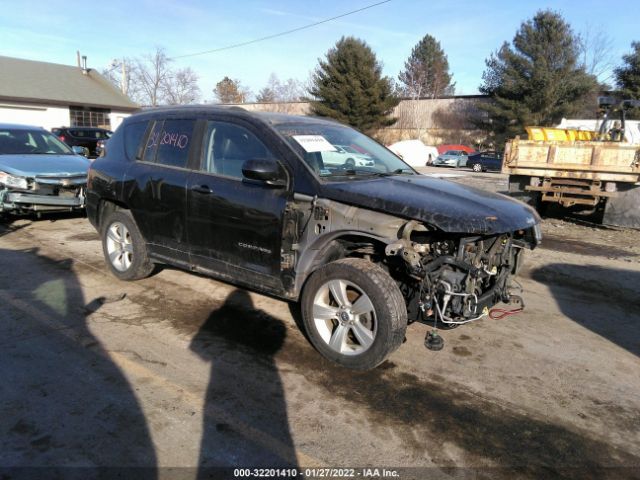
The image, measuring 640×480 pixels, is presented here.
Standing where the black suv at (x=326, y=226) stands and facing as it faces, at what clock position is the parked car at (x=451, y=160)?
The parked car is roughly at 8 o'clock from the black suv.

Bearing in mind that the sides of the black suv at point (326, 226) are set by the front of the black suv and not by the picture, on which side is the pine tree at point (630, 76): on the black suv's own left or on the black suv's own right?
on the black suv's own left

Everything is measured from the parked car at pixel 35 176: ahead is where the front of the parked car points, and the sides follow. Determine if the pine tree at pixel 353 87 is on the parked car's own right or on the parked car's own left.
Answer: on the parked car's own left

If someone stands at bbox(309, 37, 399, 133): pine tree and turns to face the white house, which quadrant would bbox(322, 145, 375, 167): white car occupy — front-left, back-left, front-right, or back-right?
front-left

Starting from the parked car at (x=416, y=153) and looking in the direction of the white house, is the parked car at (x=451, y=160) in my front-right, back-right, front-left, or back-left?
back-left

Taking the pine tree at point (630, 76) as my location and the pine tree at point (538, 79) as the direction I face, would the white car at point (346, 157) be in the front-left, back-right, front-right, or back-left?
front-left

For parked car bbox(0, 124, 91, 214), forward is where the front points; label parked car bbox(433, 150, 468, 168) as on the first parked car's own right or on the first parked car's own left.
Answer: on the first parked car's own left

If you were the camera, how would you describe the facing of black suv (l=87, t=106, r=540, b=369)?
facing the viewer and to the right of the viewer

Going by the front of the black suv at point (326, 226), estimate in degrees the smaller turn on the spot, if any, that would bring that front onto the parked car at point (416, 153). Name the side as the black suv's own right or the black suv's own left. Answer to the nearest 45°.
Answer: approximately 135° to the black suv's own left

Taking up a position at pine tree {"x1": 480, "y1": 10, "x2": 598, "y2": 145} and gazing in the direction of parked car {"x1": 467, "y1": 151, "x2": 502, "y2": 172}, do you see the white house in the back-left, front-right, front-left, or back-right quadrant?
front-right

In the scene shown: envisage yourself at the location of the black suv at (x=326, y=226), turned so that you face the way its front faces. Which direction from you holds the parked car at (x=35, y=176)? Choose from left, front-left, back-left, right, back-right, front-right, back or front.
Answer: back

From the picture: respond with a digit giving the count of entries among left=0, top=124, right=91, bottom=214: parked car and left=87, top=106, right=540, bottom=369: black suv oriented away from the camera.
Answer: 0
